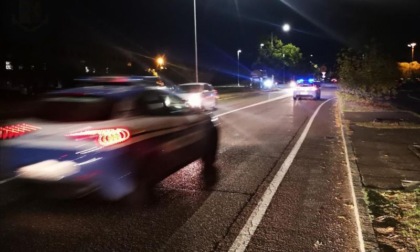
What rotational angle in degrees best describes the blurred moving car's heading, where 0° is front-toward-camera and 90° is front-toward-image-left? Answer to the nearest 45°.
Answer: approximately 225°

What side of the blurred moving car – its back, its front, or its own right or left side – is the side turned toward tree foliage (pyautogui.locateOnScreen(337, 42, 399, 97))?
front

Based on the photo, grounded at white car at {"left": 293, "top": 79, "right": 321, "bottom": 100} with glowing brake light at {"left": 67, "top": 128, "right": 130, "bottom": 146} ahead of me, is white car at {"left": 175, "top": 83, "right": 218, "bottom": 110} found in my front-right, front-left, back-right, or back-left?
front-right

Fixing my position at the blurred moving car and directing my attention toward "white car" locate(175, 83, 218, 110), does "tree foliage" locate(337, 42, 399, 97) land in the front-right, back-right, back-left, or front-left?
front-right

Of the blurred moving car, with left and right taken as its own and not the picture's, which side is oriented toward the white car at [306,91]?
front

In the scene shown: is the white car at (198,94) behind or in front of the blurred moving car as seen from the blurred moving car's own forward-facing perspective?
in front
